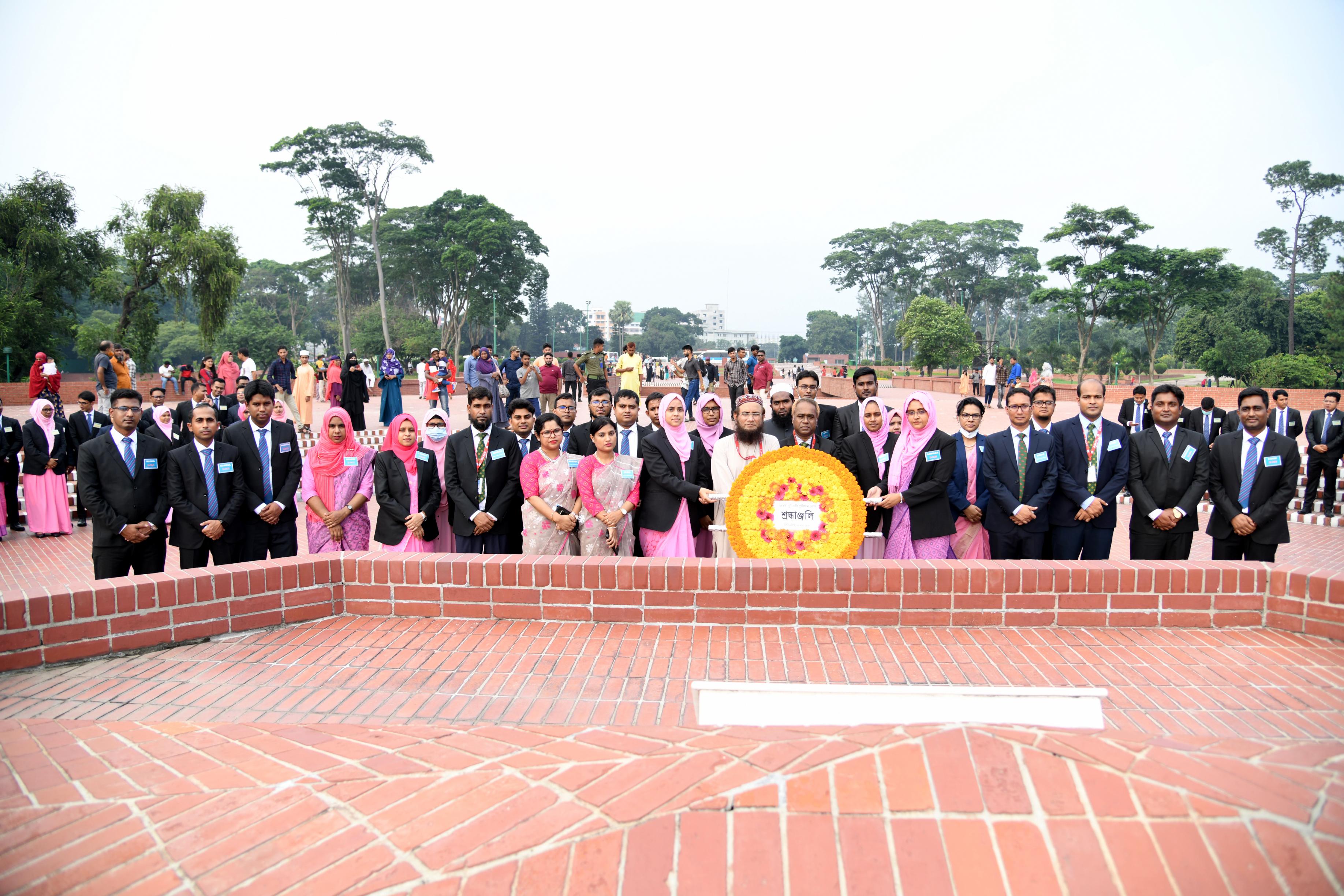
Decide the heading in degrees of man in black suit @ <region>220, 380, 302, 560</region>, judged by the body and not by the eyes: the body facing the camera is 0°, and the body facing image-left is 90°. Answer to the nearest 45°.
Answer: approximately 0°

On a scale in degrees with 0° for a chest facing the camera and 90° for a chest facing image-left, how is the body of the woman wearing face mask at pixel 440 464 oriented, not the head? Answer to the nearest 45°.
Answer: approximately 0°

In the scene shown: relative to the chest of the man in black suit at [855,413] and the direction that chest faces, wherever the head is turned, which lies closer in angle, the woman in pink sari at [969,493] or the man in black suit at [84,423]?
the woman in pink sari

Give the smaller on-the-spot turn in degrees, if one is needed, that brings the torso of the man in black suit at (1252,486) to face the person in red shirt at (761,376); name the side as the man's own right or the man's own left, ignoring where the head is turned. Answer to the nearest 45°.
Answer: approximately 135° to the man's own right
